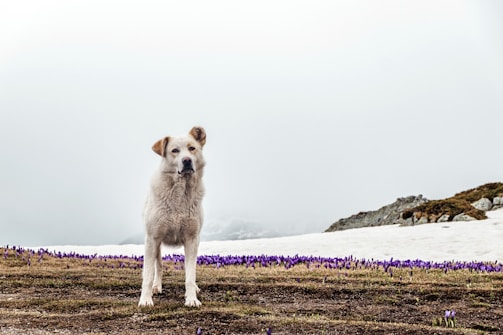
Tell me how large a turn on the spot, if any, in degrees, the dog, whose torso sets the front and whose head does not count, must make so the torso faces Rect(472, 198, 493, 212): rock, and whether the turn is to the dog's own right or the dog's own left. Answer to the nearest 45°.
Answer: approximately 135° to the dog's own left

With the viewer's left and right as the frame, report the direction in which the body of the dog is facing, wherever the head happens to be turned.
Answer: facing the viewer

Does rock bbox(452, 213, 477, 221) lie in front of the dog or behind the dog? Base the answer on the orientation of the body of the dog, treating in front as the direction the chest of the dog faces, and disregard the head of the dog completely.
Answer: behind
